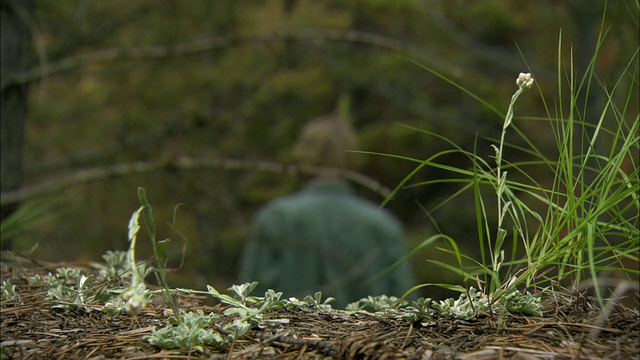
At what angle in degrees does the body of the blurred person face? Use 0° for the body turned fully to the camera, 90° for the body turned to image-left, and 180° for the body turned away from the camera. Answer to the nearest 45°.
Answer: approximately 180°

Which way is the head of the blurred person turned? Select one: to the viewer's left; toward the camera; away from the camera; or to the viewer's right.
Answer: away from the camera
